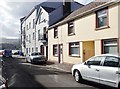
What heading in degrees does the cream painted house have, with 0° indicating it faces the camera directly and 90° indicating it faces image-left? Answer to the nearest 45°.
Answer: approximately 45°

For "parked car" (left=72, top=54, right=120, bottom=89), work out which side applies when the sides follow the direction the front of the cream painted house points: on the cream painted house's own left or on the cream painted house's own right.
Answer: on the cream painted house's own left

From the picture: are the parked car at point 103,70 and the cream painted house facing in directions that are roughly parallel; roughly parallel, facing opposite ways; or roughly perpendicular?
roughly perpendicular
